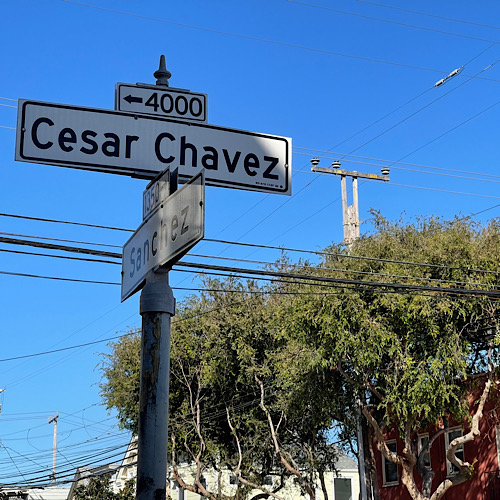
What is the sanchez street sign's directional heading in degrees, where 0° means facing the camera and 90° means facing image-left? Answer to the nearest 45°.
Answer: approximately 45°

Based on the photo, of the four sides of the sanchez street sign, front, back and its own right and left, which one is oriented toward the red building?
back

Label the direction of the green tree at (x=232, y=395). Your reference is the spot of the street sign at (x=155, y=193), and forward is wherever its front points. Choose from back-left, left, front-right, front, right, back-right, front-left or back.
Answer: back-right

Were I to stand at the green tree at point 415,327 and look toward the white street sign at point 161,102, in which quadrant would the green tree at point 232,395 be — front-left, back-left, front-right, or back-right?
back-right

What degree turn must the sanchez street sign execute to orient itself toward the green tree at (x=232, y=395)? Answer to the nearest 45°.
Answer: approximately 135° to its right

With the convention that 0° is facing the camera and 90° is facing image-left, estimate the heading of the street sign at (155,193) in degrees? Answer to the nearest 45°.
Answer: approximately 45°
